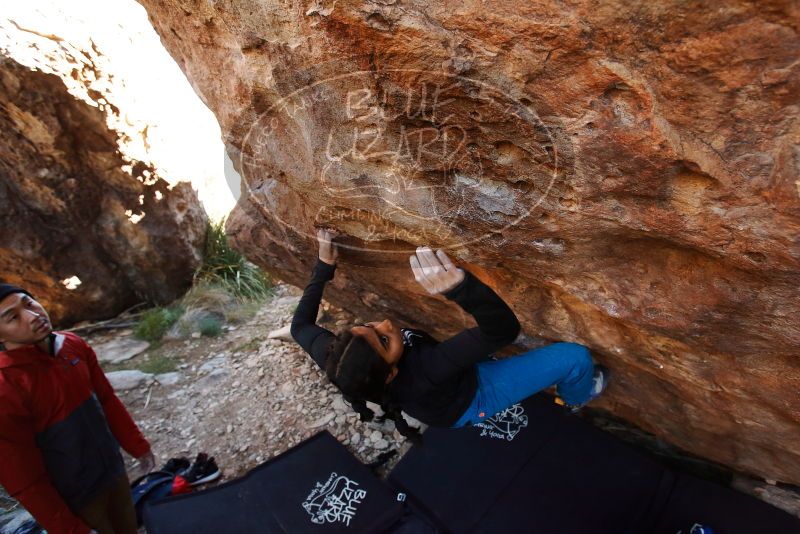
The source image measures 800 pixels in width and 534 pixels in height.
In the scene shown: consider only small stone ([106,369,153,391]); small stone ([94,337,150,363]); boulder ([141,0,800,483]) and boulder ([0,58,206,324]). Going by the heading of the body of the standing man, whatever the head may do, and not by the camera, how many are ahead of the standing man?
1

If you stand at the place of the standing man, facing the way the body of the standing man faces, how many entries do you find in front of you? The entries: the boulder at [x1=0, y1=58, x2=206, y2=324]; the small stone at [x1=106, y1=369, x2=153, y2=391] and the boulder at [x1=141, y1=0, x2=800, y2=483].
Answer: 1

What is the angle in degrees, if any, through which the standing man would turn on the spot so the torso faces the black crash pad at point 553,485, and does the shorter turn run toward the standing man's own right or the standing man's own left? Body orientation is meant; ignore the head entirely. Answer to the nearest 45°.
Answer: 0° — they already face it

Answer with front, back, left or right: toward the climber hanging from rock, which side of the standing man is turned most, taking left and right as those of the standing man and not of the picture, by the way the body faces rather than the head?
front

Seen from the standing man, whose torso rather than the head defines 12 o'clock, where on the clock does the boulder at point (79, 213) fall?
The boulder is roughly at 8 o'clock from the standing man.

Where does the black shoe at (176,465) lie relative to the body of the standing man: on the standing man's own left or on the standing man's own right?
on the standing man's own left

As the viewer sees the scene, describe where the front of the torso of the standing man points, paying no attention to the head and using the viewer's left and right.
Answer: facing the viewer and to the right of the viewer

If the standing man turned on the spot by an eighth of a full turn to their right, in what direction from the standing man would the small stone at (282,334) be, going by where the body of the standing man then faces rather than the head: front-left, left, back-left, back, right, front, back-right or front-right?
back-left
